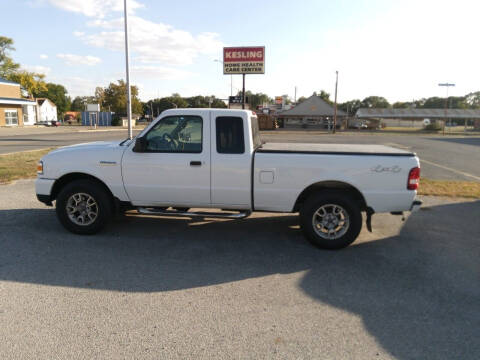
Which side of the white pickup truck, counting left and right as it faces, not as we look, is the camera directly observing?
left

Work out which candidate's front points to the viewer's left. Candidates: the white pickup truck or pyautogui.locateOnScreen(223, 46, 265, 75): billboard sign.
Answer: the white pickup truck

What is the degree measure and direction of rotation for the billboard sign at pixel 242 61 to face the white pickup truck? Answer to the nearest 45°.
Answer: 0° — it already faces it

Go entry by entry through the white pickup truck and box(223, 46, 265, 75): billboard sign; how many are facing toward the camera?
1

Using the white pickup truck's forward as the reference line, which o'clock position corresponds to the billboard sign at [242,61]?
The billboard sign is roughly at 3 o'clock from the white pickup truck.

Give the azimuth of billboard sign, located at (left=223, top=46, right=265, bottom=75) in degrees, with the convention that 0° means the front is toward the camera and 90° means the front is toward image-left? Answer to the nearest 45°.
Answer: approximately 0°

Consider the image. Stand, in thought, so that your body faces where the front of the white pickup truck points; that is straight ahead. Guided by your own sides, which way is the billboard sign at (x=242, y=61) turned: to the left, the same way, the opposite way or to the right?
to the left
